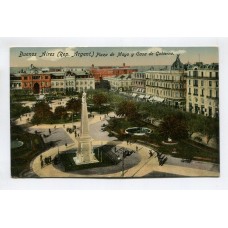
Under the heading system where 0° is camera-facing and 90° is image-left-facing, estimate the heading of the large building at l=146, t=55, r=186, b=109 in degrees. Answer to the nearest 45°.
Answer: approximately 45°

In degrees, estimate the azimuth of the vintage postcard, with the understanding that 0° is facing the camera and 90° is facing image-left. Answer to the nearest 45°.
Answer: approximately 0°

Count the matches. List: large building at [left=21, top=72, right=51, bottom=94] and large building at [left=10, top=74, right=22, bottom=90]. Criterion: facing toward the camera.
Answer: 2

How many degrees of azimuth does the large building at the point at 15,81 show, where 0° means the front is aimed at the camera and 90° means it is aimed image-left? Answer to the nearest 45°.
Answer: approximately 0°
